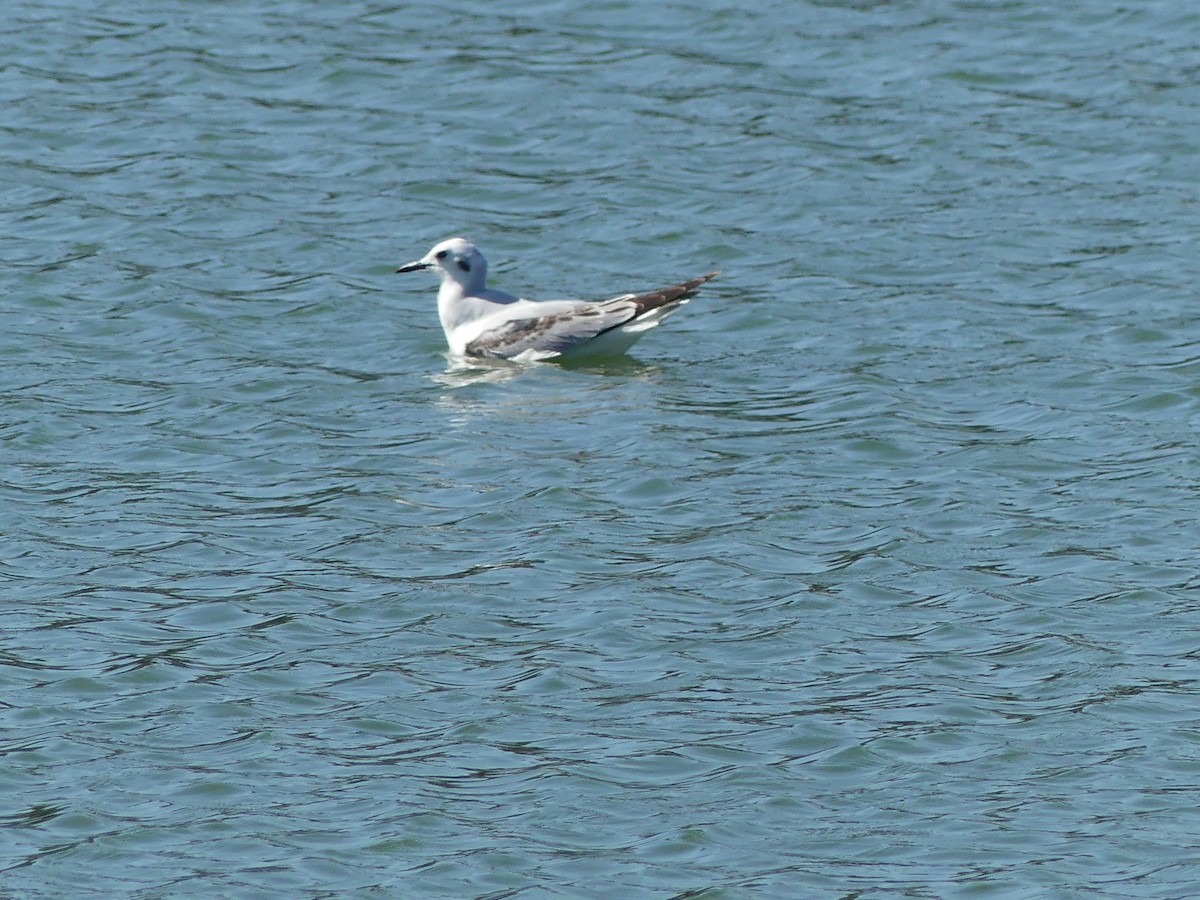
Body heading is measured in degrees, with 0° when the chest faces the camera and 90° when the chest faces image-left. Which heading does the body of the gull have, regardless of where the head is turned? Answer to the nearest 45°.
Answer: approximately 90°
